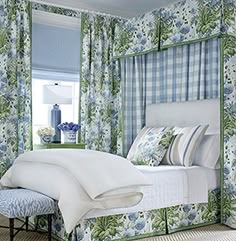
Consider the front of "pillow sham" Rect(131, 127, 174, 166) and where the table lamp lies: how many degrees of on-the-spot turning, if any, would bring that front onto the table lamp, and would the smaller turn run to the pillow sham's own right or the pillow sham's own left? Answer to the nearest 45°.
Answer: approximately 90° to the pillow sham's own right

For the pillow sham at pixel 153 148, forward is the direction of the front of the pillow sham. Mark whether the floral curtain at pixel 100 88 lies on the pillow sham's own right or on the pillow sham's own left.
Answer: on the pillow sham's own right

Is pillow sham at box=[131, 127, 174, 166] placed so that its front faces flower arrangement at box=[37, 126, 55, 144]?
no

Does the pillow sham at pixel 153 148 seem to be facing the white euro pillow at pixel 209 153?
no

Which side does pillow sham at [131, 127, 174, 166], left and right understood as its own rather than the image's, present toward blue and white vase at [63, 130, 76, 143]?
right

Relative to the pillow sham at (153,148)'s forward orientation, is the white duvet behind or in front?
in front

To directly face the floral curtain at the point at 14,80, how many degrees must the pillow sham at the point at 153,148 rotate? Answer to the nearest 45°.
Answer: approximately 45° to its right

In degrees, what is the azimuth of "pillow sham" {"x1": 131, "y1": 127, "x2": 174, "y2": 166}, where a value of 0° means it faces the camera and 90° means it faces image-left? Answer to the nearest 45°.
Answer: approximately 45°

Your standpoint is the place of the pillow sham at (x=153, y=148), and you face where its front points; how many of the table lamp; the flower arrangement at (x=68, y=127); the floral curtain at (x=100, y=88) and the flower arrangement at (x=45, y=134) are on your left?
0
